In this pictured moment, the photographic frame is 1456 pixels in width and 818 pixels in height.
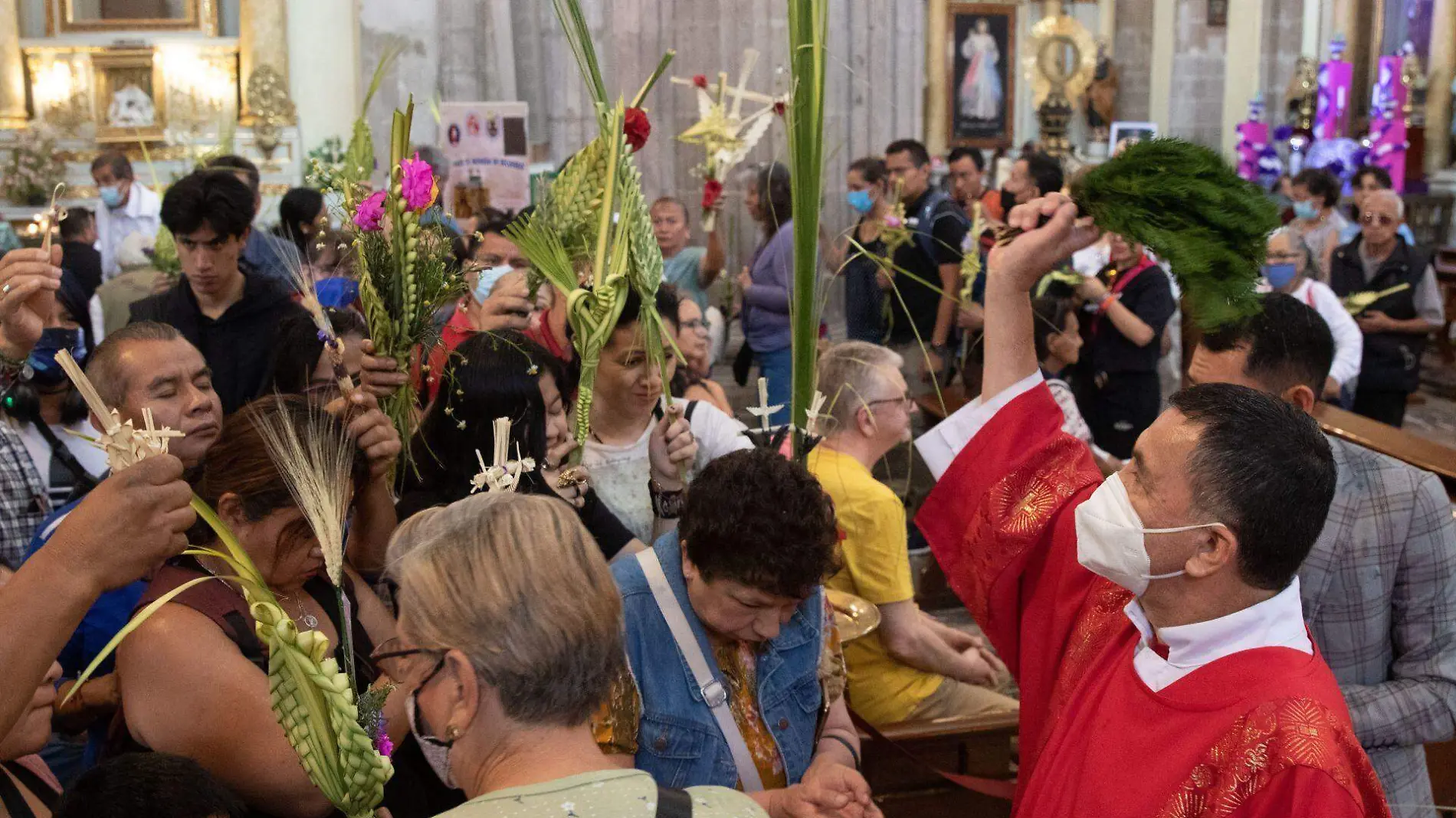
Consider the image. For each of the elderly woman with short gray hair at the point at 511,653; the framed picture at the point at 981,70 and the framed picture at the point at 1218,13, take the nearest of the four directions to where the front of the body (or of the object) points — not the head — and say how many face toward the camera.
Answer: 2

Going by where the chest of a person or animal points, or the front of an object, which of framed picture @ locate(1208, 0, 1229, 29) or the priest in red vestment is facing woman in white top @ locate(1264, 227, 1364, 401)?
the framed picture

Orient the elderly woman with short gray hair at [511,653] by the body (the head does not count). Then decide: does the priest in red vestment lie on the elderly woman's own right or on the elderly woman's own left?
on the elderly woman's own right

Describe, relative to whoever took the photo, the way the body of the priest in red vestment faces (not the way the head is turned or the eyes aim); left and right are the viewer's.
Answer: facing the viewer and to the left of the viewer

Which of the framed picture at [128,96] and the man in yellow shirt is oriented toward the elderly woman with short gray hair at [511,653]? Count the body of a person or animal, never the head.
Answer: the framed picture

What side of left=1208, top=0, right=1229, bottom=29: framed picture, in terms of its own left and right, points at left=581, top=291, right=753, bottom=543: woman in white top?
front

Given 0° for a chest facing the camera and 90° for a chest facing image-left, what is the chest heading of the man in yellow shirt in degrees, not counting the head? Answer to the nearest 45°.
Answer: approximately 270°

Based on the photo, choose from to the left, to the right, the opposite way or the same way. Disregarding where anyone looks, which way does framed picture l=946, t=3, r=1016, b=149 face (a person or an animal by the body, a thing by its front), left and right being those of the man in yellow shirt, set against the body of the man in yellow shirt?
to the right

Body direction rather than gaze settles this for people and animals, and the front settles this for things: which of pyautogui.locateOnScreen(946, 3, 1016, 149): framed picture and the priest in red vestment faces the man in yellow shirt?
the framed picture

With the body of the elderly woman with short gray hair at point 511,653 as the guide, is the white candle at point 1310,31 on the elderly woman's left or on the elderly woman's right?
on the elderly woman's right

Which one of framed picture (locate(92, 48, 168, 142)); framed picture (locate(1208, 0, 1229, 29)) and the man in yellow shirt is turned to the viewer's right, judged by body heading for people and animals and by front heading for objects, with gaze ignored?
the man in yellow shirt

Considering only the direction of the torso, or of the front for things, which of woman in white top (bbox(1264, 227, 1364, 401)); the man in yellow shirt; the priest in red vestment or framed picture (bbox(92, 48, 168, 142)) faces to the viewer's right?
the man in yellow shirt

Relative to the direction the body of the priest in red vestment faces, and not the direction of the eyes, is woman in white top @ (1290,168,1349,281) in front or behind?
behind

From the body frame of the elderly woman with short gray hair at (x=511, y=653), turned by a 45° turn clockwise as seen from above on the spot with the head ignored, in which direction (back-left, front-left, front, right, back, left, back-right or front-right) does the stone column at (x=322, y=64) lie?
front

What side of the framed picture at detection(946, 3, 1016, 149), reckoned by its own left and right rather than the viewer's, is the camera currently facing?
front

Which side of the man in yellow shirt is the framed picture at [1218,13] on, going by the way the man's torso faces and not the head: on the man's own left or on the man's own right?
on the man's own left

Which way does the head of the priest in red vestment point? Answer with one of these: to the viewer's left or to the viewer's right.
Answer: to the viewer's left

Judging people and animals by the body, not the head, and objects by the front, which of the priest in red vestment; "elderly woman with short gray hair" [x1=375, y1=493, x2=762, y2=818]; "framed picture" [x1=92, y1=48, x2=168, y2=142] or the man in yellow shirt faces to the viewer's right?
the man in yellow shirt
